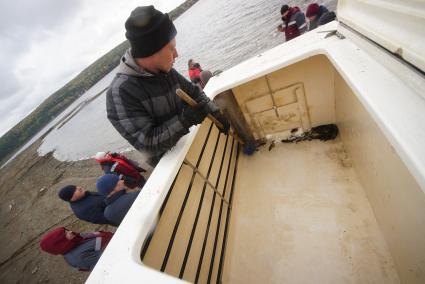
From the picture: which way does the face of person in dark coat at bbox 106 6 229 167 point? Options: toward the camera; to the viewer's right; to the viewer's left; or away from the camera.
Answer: to the viewer's right

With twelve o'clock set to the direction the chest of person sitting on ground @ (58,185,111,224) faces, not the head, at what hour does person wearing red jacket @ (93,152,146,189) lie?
person wearing red jacket @ (93,152,146,189) is roughly at 11 o'clock from person sitting on ground @ (58,185,111,224).

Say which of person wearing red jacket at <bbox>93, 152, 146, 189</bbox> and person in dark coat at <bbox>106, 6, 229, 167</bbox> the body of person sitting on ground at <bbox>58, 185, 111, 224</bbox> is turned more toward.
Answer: the person wearing red jacket

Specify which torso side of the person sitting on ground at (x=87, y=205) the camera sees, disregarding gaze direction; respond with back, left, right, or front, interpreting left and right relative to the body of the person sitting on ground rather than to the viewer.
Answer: right

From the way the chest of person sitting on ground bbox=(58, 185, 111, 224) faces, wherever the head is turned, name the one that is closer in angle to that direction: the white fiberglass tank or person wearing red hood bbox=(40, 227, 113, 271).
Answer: the white fiberglass tank

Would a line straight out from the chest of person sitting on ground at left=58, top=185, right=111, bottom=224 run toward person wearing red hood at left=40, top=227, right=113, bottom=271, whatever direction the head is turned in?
no
